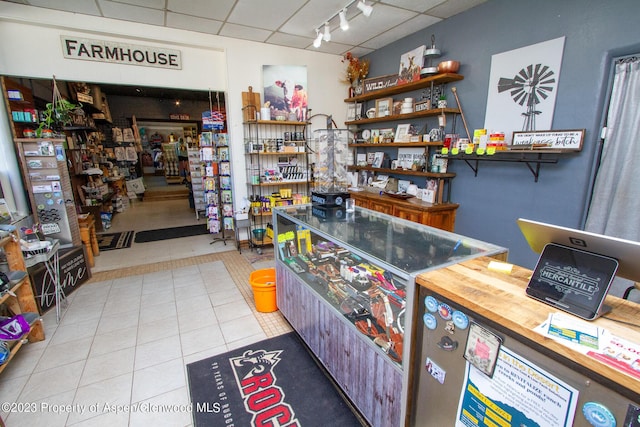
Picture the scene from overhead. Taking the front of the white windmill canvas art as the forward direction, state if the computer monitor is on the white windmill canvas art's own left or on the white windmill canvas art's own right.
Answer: on the white windmill canvas art's own left

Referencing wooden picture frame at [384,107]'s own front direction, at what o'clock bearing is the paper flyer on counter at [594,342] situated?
The paper flyer on counter is roughly at 10 o'clock from the wooden picture frame.

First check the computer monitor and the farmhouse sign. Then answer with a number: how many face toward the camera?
1

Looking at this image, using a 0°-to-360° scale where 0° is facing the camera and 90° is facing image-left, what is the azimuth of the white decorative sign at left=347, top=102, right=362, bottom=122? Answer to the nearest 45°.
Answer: approximately 45°

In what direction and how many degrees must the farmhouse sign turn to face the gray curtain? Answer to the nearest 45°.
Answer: approximately 45° to its left

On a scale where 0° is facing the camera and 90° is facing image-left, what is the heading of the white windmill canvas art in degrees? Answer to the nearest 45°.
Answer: approximately 45°

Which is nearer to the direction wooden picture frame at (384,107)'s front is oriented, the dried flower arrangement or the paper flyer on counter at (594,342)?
the paper flyer on counter

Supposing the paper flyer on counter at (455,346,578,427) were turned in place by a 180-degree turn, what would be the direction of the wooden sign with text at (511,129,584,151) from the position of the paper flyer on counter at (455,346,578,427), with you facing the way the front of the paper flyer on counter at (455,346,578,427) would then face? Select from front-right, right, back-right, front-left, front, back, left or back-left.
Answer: front-left

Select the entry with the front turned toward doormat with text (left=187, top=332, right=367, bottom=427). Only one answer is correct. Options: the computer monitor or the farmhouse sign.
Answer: the farmhouse sign

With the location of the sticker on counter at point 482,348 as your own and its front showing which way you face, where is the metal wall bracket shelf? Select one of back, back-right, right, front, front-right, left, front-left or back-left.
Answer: back-right

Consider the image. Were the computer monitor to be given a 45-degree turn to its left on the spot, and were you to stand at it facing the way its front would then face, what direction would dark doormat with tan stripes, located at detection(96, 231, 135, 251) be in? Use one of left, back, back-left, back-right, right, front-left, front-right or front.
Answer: left

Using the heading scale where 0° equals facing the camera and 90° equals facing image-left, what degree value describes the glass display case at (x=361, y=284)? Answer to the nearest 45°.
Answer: approximately 45°
